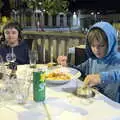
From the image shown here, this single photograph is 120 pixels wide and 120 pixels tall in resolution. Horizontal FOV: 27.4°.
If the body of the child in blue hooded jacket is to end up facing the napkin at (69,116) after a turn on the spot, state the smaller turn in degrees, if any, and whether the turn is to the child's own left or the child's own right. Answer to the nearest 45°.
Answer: approximately 45° to the child's own left

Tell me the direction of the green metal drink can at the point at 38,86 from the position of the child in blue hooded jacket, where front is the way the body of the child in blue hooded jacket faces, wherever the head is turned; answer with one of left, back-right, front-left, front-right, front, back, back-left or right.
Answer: front

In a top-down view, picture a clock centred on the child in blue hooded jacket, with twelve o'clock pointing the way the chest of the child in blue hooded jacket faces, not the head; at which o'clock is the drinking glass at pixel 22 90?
The drinking glass is roughly at 12 o'clock from the child in blue hooded jacket.

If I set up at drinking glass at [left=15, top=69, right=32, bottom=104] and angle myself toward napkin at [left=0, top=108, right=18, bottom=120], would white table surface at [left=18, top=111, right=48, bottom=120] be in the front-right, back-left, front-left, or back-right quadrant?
front-left

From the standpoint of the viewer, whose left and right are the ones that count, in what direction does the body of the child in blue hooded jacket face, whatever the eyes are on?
facing the viewer and to the left of the viewer

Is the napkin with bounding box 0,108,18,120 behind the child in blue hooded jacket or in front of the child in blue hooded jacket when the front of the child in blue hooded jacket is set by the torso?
in front

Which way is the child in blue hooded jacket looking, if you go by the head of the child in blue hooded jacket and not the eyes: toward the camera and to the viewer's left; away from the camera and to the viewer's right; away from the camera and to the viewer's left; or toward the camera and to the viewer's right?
toward the camera and to the viewer's left

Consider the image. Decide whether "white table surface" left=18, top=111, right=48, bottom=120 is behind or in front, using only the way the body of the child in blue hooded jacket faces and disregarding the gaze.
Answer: in front
